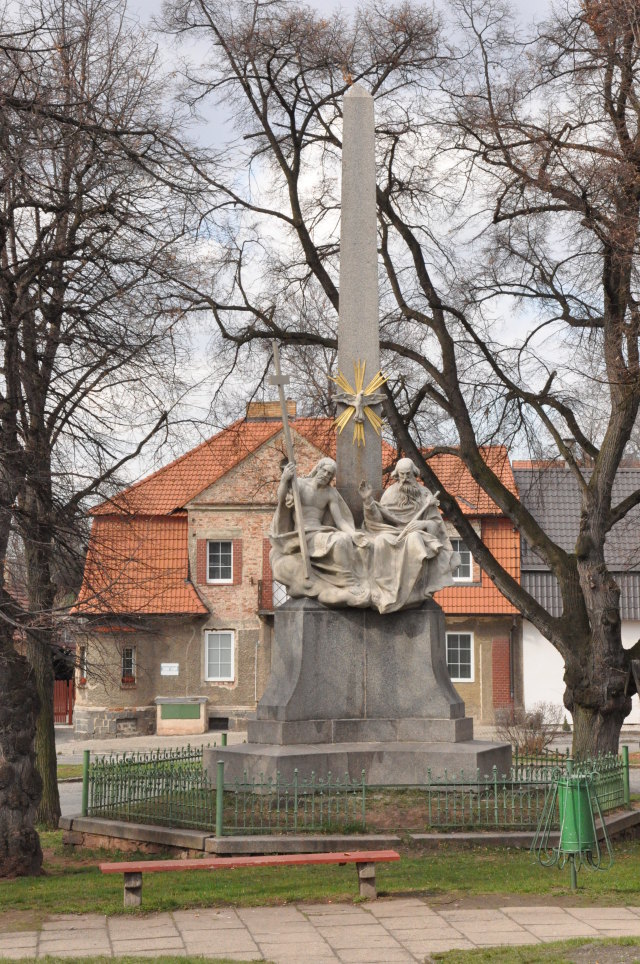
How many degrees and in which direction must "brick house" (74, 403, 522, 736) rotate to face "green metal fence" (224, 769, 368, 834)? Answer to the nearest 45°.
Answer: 0° — it already faces it

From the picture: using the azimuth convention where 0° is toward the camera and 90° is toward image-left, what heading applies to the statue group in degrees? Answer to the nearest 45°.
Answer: approximately 0°

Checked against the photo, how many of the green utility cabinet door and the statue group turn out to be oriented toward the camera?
2

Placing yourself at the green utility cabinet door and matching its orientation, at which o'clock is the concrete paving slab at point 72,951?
The concrete paving slab is roughly at 12 o'clock from the green utility cabinet door.

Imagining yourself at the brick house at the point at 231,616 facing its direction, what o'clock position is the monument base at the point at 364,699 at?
The monument base is roughly at 12 o'clock from the brick house.

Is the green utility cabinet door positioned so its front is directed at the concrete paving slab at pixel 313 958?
yes

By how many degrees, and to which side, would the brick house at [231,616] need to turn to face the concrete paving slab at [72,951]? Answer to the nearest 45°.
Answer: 0° — it already faces it

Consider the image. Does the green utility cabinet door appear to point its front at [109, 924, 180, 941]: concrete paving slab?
yes

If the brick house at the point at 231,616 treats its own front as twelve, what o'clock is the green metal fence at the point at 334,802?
The green metal fence is roughly at 12 o'clock from the brick house.

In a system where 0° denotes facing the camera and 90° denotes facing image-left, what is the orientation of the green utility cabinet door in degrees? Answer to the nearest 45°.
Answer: approximately 0°

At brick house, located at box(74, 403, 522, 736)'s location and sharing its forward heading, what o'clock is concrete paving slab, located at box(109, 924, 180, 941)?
The concrete paving slab is roughly at 12 o'clock from the brick house.

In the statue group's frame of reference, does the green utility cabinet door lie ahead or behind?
behind
